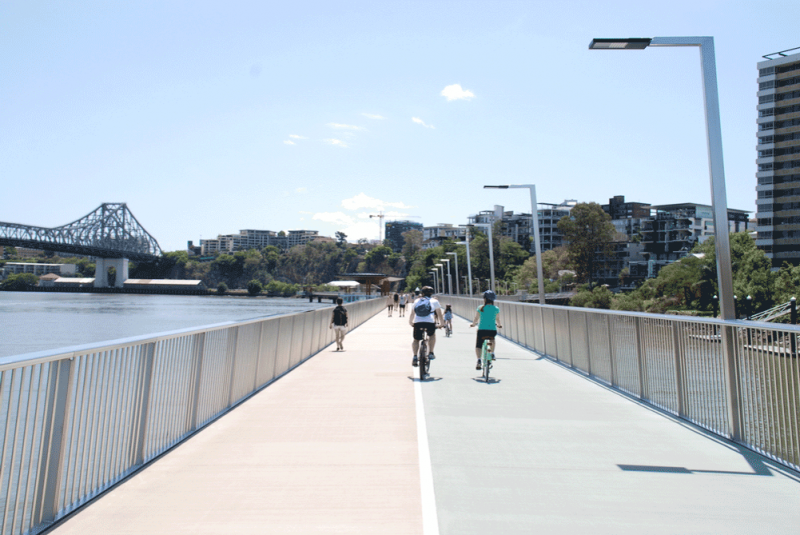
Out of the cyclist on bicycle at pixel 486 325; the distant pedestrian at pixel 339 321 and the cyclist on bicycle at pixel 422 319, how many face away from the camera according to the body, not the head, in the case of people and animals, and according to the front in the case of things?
3

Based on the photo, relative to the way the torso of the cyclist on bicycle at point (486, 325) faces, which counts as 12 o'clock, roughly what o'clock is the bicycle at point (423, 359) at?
The bicycle is roughly at 8 o'clock from the cyclist on bicycle.

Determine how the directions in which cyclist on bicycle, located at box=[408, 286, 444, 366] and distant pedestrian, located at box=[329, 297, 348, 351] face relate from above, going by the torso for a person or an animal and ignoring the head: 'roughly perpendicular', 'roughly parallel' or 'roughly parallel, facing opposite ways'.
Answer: roughly parallel

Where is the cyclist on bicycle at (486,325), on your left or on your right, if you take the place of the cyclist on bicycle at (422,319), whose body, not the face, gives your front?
on your right

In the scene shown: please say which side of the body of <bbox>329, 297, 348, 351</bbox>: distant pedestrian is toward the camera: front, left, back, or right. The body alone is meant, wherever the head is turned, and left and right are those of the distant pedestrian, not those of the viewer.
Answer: back

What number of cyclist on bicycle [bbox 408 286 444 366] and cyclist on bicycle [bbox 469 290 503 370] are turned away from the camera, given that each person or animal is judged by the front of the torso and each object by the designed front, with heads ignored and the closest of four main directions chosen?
2

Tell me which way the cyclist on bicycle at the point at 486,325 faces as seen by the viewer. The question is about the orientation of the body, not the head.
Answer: away from the camera

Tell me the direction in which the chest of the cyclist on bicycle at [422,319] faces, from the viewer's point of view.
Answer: away from the camera
